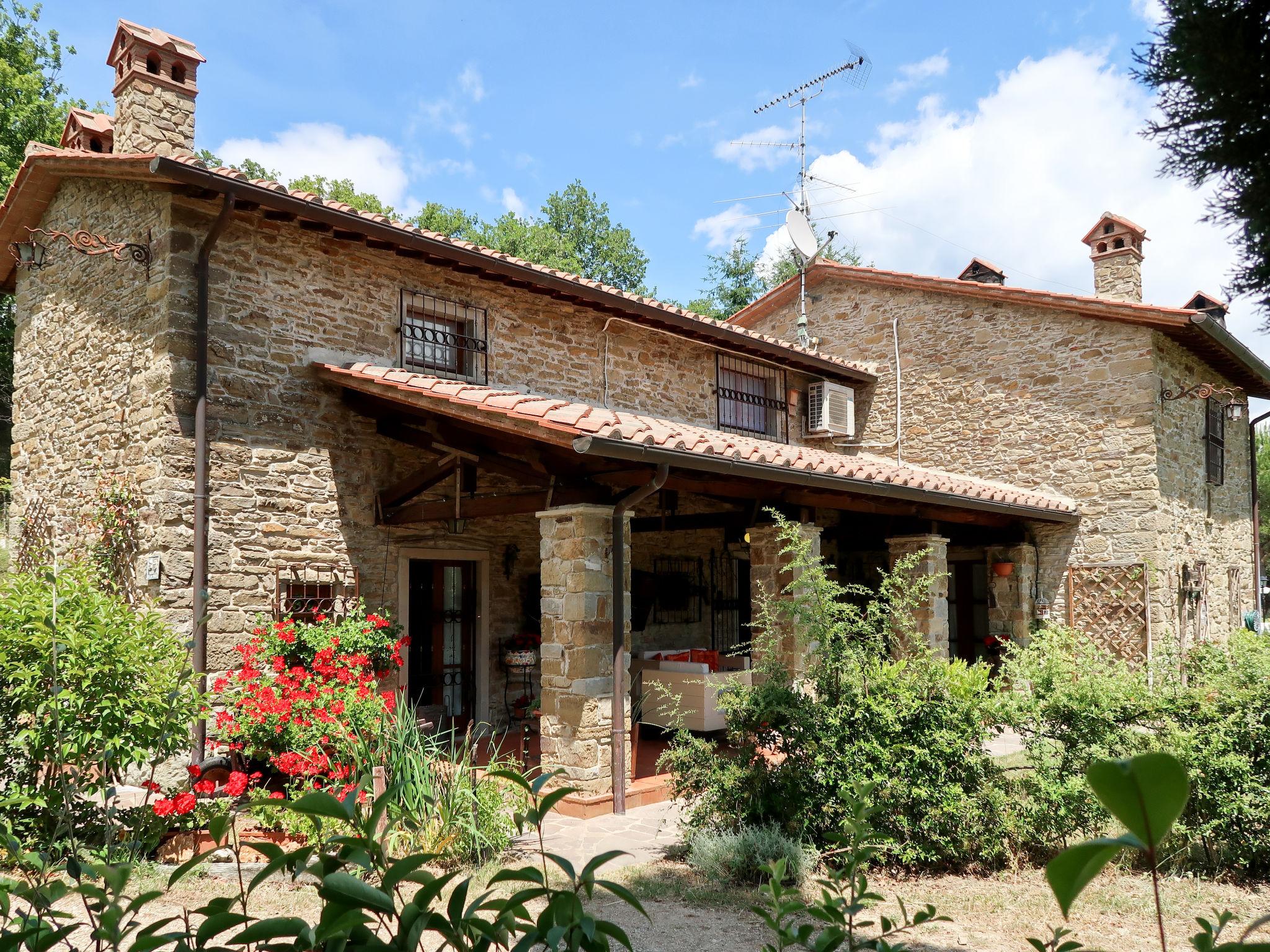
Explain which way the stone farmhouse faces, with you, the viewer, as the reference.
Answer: facing the viewer and to the right of the viewer

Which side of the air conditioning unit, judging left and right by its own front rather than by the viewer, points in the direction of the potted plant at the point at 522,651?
right

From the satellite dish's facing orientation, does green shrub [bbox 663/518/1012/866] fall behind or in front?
in front

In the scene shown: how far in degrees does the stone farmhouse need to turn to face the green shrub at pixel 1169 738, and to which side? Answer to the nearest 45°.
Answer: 0° — it already faces it
